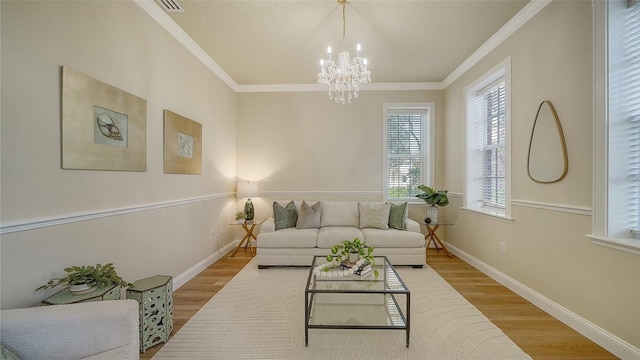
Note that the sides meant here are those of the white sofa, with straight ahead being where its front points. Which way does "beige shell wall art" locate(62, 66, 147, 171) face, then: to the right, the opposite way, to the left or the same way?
to the left

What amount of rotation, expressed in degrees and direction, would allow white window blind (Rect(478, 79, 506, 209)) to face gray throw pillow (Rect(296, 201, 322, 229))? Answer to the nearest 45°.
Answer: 0° — it already faces it

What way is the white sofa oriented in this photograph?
toward the camera

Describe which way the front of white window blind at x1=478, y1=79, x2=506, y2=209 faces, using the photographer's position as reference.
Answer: facing the viewer and to the left of the viewer

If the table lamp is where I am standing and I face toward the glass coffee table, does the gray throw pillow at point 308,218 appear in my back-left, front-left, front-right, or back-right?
front-left

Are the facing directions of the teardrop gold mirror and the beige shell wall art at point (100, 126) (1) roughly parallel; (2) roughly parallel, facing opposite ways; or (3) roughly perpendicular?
roughly parallel, facing opposite ways

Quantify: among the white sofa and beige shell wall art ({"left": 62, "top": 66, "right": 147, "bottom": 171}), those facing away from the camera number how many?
0

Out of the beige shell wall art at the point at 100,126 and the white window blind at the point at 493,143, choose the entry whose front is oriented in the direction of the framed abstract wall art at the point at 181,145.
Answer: the white window blind

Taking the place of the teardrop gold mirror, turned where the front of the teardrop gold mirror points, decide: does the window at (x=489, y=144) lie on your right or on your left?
on your right

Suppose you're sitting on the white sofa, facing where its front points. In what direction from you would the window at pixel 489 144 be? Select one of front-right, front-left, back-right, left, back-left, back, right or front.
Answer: left

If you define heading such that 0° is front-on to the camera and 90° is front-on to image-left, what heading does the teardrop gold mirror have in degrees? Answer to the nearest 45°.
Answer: approximately 45°

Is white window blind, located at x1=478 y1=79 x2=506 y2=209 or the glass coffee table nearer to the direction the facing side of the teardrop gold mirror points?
the glass coffee table

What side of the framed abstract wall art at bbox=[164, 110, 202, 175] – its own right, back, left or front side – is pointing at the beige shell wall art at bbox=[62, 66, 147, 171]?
right

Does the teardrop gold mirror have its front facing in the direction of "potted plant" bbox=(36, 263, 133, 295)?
yes

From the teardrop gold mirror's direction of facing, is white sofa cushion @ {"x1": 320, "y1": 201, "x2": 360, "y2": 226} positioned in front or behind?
in front

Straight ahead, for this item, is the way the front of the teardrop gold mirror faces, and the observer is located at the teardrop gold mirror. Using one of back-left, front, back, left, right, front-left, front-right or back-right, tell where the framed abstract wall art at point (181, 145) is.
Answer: front

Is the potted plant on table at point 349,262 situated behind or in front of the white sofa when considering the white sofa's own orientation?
in front

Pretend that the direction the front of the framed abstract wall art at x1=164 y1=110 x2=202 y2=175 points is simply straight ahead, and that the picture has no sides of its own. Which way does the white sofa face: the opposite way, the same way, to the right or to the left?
to the right

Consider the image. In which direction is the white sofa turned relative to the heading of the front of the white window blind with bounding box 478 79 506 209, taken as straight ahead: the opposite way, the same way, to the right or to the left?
to the left

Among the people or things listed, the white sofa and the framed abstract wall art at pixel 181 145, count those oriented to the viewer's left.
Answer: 0

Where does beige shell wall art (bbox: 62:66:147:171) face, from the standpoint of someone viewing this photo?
facing the viewer and to the right of the viewer
